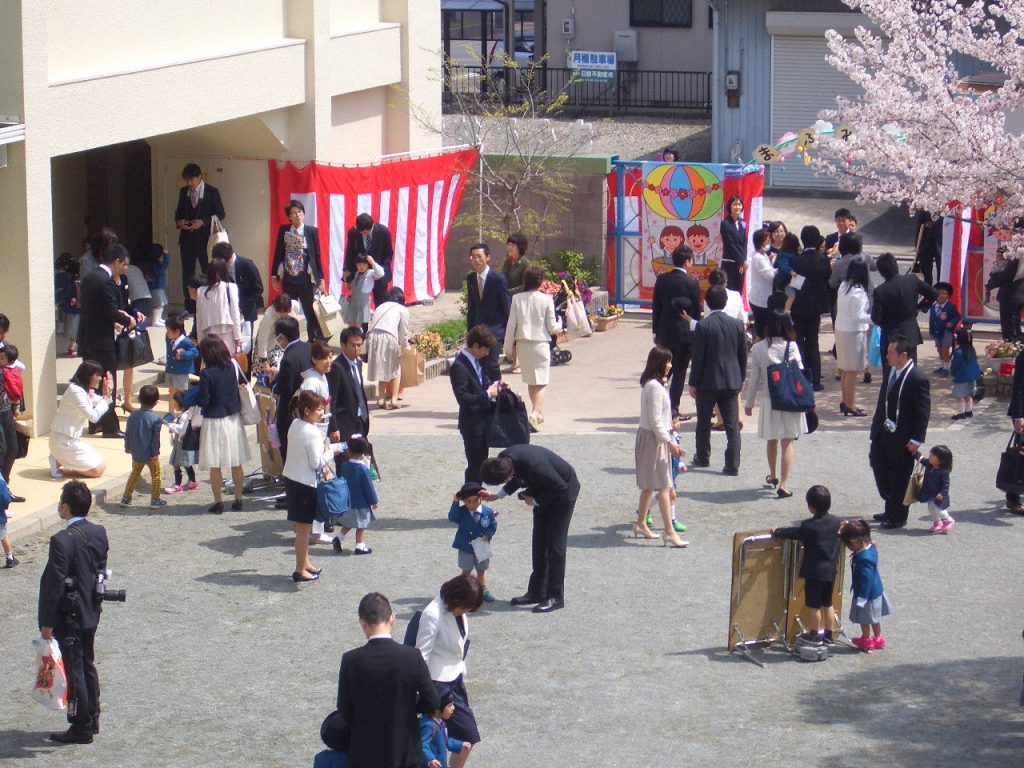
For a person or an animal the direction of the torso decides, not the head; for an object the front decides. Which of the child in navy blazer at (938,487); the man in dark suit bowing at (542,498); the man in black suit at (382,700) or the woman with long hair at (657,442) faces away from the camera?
the man in black suit

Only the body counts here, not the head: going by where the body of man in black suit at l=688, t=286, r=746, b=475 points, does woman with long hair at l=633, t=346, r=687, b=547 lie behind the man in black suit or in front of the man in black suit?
behind

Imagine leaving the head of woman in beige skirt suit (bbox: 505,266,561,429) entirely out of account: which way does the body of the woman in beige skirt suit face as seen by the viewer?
away from the camera

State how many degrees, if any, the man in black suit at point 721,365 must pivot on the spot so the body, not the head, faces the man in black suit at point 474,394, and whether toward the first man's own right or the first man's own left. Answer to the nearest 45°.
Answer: approximately 135° to the first man's own left

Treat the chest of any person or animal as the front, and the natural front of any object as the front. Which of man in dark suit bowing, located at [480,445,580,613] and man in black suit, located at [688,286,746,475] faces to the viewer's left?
the man in dark suit bowing

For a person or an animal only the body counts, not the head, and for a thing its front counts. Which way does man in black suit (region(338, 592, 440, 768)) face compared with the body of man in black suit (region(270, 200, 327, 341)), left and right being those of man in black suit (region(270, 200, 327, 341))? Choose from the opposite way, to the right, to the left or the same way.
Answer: the opposite way

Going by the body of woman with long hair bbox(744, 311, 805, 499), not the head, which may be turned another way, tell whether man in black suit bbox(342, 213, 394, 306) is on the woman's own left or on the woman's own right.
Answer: on the woman's own left

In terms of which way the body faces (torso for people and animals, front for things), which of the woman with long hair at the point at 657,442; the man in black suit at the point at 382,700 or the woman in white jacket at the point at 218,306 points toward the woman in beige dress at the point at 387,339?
the man in black suit

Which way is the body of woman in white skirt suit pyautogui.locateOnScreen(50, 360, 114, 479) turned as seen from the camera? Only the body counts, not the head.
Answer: to the viewer's right

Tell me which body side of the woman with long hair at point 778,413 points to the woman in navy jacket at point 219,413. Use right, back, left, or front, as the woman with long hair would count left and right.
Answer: left

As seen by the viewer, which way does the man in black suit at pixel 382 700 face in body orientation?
away from the camera

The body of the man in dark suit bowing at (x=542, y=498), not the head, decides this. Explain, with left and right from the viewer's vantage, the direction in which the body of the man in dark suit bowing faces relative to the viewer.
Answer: facing to the left of the viewer

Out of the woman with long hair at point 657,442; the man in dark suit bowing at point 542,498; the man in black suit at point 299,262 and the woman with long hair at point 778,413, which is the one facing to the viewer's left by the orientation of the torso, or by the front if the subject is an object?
the man in dark suit bowing
